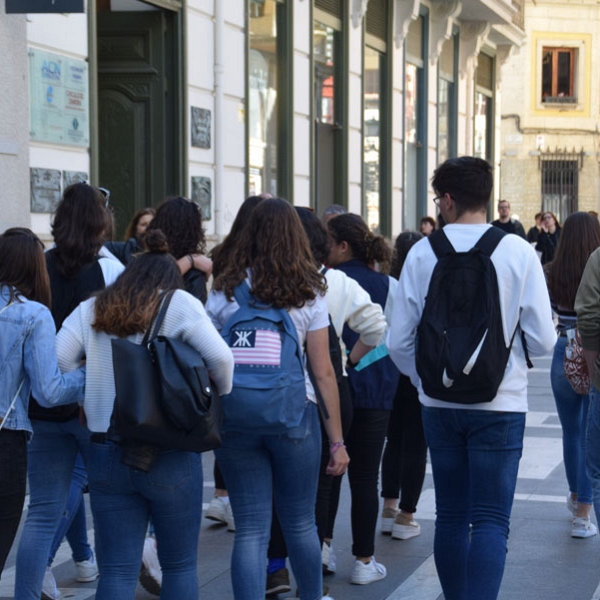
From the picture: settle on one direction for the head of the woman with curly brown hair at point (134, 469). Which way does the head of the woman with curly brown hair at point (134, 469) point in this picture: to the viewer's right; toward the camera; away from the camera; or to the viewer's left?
away from the camera

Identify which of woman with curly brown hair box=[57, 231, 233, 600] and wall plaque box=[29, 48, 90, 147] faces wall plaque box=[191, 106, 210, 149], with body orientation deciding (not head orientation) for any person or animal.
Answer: the woman with curly brown hair

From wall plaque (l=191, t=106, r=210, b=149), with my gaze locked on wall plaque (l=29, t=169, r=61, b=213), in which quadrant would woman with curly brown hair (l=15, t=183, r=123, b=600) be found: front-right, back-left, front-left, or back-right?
front-left

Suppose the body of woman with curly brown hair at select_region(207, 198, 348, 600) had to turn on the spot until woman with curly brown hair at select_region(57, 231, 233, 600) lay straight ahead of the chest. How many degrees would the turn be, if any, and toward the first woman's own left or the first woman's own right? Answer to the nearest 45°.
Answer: approximately 135° to the first woman's own left

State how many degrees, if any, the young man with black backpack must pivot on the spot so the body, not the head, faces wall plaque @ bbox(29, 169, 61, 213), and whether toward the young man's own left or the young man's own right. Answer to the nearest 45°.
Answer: approximately 45° to the young man's own left

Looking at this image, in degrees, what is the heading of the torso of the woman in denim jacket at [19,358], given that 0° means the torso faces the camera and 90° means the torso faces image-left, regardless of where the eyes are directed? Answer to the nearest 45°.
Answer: approximately 225°

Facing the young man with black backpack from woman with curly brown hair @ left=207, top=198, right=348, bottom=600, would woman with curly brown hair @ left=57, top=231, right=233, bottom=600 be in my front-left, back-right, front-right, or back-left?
back-right

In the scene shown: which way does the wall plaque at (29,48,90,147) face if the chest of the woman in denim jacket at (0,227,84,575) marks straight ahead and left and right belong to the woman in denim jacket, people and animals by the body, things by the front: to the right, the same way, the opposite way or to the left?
to the right

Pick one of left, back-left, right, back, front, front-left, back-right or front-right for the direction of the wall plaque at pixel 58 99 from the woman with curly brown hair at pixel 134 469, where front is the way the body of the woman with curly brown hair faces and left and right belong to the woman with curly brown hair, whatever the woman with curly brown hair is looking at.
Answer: front

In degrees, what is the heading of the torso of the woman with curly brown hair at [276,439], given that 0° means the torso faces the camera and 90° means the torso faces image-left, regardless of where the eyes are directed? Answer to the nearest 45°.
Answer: approximately 180°

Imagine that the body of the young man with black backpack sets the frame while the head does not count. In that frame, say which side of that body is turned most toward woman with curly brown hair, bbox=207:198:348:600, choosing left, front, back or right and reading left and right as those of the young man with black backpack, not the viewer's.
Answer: left

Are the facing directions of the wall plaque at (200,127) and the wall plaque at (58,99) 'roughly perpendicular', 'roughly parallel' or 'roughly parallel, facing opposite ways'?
roughly parallel

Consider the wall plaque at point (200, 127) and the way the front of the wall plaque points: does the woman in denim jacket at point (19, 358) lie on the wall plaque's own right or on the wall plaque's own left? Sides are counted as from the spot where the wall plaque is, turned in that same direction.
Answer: on the wall plaque's own right

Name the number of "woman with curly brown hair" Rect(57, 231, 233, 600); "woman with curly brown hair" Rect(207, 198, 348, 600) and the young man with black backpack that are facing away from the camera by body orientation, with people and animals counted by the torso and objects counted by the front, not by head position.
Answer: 3

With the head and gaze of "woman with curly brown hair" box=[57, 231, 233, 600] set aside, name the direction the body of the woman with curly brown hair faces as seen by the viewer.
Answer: away from the camera

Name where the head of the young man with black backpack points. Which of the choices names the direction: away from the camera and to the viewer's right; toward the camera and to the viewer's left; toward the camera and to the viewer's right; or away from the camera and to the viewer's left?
away from the camera and to the viewer's left

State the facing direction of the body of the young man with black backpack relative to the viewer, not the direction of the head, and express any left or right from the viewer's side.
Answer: facing away from the viewer

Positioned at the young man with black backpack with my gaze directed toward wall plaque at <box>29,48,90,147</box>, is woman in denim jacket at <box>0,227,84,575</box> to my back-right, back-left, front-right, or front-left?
front-left

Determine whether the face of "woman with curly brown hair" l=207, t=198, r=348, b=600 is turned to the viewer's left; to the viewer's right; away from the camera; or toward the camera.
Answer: away from the camera

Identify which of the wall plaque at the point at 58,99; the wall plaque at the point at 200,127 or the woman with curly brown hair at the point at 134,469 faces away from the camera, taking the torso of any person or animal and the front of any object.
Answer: the woman with curly brown hair
